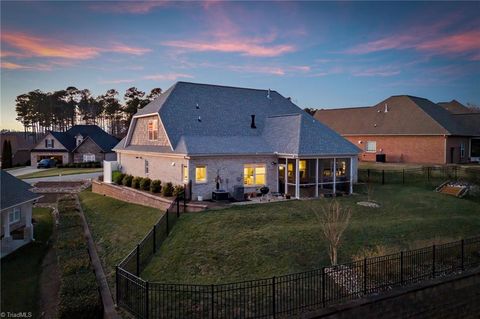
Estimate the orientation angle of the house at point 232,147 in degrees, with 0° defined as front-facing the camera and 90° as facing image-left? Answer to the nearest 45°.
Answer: approximately 135°

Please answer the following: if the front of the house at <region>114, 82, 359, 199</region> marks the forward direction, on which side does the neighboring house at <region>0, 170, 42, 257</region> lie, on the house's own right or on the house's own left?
on the house's own left

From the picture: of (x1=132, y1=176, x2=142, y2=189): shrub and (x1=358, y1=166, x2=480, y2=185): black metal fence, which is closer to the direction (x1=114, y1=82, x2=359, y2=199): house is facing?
the shrub

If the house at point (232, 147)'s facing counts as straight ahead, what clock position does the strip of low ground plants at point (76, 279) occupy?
The strip of low ground plants is roughly at 8 o'clock from the house.

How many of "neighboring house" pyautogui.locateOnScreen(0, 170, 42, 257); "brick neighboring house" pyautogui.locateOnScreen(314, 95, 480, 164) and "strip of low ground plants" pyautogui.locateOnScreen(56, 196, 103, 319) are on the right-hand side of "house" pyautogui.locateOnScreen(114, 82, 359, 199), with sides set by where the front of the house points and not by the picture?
1

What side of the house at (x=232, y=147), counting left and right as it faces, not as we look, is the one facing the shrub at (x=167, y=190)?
left

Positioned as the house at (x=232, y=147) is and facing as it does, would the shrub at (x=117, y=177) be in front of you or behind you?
in front

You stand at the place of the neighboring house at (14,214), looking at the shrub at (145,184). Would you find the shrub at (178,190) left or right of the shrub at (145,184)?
right

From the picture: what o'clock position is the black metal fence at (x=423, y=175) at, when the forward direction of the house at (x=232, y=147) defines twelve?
The black metal fence is roughly at 4 o'clock from the house.

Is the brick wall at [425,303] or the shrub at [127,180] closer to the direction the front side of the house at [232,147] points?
the shrub

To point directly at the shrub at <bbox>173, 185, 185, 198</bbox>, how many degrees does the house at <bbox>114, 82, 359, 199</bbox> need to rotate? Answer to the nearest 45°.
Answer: approximately 90° to its left
